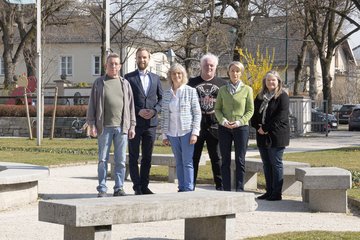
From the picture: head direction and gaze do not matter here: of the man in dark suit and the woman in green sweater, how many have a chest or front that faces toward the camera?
2

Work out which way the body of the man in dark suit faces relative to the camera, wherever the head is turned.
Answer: toward the camera

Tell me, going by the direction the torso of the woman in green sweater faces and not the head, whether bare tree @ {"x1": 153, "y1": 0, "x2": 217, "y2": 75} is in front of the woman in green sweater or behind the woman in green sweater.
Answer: behind

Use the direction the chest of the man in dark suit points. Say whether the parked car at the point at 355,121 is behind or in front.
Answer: behind

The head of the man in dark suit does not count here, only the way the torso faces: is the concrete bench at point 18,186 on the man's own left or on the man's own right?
on the man's own right

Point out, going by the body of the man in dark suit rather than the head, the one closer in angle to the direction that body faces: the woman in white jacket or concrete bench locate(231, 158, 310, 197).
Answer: the woman in white jacket

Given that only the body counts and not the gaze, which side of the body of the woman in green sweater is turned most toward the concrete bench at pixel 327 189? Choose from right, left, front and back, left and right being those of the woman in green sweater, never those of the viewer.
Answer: left

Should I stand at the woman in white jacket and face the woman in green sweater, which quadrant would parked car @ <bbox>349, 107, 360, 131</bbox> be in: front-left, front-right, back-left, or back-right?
front-left

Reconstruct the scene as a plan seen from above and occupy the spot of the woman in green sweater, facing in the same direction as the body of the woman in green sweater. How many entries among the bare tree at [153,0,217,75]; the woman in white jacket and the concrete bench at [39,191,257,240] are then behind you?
1

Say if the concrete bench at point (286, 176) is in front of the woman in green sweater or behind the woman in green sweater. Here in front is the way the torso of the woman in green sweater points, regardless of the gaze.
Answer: behind

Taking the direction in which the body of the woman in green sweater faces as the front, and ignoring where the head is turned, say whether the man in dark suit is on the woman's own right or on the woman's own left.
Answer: on the woman's own right

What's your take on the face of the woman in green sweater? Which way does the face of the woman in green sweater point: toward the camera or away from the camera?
toward the camera

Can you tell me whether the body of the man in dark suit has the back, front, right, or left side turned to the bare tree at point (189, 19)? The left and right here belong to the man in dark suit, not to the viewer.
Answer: back

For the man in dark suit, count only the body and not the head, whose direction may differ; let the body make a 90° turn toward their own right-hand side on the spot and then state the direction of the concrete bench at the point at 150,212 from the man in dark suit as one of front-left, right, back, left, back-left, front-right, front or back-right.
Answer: left

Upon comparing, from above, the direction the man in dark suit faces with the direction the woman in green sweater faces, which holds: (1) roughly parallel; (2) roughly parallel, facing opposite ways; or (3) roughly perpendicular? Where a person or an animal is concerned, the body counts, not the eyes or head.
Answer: roughly parallel
